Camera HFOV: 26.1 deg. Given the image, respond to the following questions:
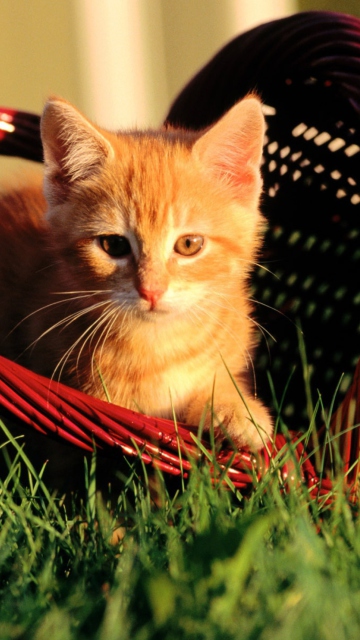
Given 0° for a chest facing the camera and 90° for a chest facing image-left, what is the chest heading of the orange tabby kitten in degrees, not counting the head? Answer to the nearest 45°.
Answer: approximately 315°
